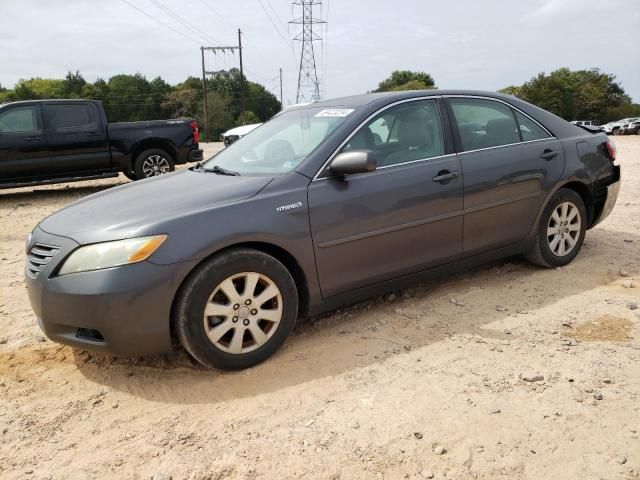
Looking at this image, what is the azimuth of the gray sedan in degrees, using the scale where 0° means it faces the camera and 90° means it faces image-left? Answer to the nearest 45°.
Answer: approximately 45°

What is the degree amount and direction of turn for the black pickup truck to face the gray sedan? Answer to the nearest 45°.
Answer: approximately 90° to its left

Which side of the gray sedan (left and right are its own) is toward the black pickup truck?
right

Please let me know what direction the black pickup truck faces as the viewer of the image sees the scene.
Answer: facing to the left of the viewer
